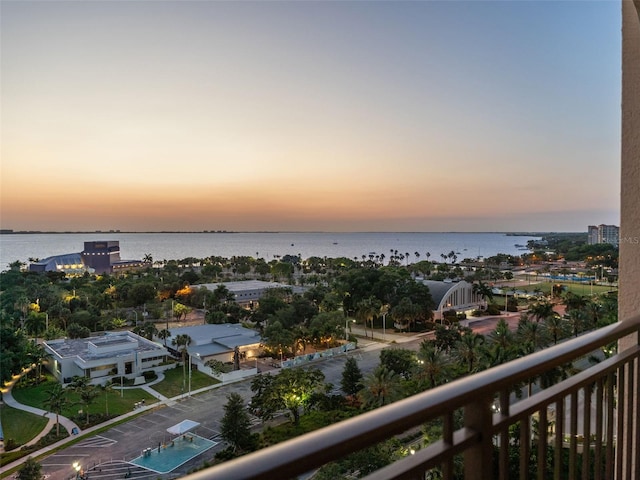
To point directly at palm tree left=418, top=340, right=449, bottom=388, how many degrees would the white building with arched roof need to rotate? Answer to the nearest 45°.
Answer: approximately 45° to its right

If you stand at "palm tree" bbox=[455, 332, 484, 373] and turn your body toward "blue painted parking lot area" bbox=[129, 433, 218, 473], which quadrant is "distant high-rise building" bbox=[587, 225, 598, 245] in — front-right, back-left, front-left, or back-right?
back-right

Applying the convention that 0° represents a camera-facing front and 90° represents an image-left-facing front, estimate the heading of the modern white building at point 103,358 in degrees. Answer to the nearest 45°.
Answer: approximately 315°

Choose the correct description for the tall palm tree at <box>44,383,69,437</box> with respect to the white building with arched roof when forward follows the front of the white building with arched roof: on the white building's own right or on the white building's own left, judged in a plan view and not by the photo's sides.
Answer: on the white building's own right

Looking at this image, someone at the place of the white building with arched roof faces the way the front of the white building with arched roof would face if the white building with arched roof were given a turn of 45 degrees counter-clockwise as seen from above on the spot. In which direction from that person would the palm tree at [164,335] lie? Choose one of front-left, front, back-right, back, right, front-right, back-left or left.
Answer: back-right

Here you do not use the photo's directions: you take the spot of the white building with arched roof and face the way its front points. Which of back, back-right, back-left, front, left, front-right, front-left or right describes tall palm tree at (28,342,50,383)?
right

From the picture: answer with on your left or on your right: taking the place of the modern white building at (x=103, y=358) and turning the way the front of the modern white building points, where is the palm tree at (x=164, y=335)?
on your left
